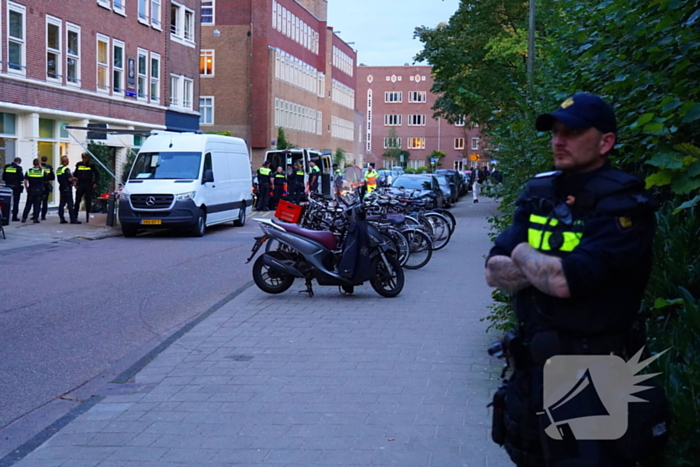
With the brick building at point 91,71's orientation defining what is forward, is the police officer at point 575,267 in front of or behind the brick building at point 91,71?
in front

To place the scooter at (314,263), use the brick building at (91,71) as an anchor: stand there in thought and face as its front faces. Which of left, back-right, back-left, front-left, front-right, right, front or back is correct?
front-right

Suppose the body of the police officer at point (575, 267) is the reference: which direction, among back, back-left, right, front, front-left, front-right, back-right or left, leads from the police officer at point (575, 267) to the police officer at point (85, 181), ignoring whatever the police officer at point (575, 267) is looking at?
right

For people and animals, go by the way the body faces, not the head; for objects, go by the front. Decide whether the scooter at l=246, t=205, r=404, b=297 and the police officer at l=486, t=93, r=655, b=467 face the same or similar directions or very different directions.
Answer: very different directions

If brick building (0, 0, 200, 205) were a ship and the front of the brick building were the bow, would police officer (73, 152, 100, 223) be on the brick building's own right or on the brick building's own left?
on the brick building's own right

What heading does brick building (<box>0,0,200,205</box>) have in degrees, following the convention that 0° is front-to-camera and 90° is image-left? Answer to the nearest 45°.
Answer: approximately 315°

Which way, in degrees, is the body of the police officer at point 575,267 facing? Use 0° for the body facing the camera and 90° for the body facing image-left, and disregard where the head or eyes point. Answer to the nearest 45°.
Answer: approximately 45°

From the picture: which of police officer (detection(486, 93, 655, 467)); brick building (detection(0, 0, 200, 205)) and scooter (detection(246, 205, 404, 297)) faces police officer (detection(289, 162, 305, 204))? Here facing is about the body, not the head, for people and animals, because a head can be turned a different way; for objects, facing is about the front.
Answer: the brick building
